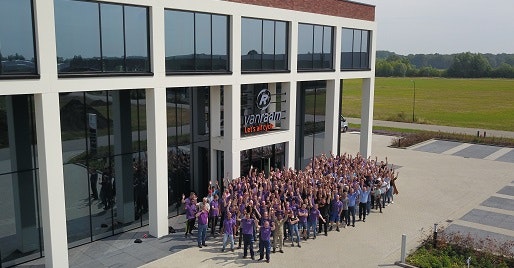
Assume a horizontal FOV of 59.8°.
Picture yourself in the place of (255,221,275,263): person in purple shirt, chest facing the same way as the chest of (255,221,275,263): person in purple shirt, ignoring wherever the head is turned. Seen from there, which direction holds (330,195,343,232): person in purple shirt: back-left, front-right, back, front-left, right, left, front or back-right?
back-left

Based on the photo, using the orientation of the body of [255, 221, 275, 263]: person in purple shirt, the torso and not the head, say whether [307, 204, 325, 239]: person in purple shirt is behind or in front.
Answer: behind

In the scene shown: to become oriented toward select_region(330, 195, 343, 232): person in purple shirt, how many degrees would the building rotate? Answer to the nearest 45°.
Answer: approximately 45° to its left

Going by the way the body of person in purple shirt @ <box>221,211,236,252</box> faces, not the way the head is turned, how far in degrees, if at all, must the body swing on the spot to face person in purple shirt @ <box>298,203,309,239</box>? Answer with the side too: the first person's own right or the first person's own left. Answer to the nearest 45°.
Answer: approximately 90° to the first person's own left

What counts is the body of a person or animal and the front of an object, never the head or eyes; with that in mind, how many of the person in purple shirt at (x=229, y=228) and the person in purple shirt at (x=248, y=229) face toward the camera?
2

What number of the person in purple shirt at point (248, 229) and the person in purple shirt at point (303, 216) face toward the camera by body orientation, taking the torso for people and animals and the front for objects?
2

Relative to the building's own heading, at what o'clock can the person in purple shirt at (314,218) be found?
The person in purple shirt is roughly at 11 o'clock from the building.
